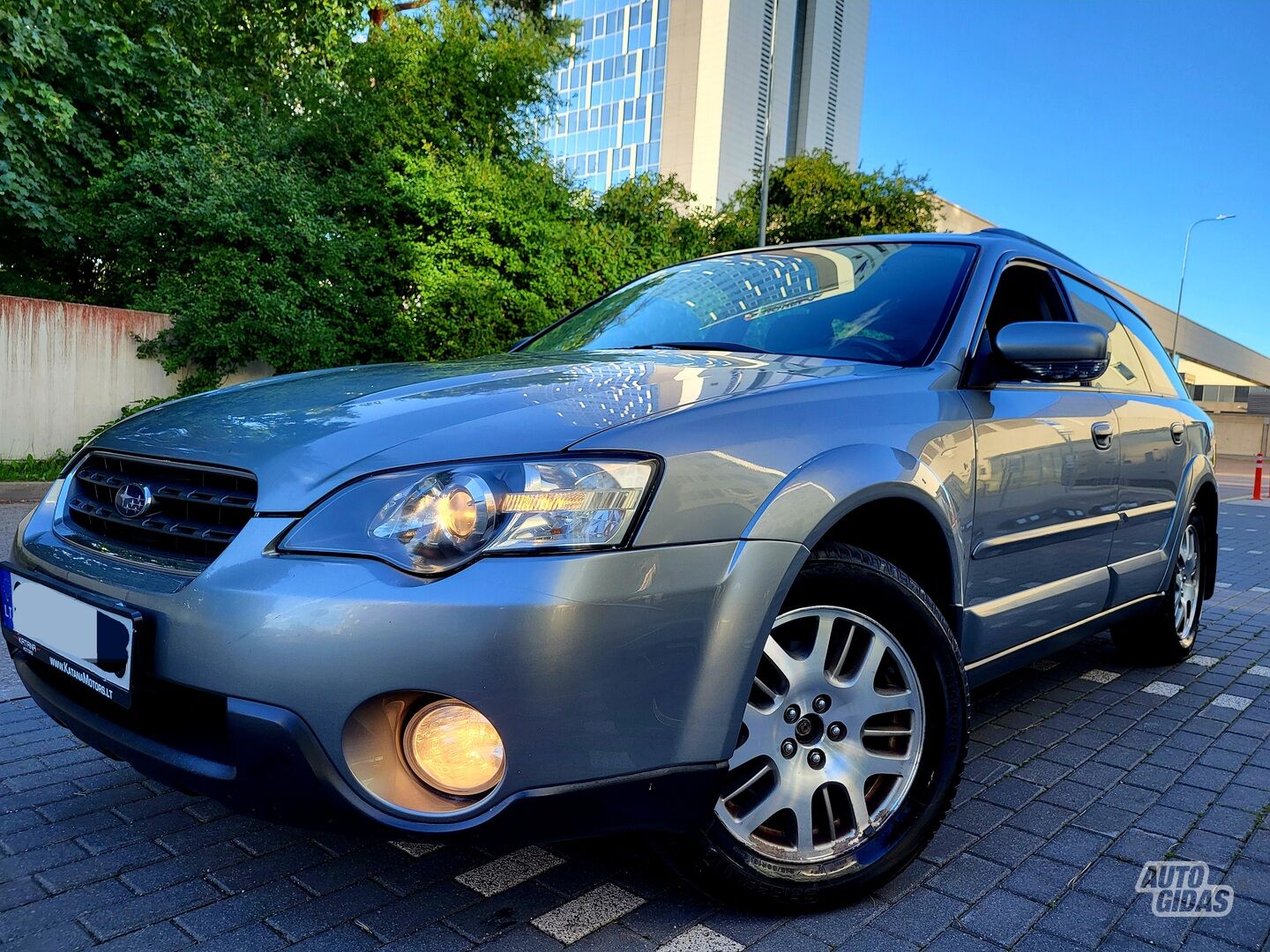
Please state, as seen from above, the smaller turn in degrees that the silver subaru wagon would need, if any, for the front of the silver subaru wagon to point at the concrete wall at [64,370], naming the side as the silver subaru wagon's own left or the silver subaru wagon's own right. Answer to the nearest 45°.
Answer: approximately 90° to the silver subaru wagon's own right

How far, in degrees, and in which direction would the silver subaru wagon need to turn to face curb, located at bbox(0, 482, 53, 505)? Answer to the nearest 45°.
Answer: approximately 90° to its right

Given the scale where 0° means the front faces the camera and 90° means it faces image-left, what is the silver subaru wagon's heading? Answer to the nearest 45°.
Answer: approximately 45°

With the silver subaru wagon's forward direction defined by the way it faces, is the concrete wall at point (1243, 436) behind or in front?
behind
